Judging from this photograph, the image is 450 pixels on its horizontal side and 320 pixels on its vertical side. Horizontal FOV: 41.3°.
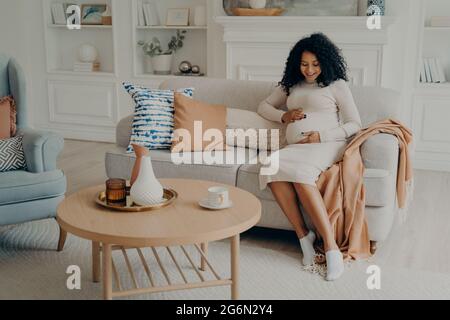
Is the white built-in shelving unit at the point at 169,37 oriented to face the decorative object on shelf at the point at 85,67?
no

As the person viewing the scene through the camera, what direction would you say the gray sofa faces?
facing the viewer and to the left of the viewer

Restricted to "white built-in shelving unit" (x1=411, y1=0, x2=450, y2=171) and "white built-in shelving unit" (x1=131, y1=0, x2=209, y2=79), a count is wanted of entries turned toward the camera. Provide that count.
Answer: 2

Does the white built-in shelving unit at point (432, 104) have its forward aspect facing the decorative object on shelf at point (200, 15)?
no

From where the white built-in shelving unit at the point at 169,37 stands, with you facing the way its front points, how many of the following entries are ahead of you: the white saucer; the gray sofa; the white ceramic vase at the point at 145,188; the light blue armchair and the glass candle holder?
5

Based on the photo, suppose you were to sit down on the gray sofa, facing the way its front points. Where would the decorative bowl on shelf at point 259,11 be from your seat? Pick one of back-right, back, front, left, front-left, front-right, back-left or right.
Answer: back-right

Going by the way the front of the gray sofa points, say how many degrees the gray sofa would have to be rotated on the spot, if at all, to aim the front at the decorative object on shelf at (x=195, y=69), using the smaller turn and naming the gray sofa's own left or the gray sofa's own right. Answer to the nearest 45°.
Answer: approximately 135° to the gray sofa's own right

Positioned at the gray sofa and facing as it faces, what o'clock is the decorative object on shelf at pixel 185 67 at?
The decorative object on shelf is roughly at 4 o'clock from the gray sofa.

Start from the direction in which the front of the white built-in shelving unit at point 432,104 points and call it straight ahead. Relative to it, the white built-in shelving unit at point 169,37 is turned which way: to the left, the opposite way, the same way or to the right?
the same way

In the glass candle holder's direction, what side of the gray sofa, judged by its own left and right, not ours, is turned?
front

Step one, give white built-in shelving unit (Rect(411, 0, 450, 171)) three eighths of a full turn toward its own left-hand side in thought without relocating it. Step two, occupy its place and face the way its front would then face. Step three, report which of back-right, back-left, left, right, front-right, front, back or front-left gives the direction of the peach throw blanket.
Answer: back-right

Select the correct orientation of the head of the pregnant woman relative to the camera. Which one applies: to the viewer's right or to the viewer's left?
to the viewer's left

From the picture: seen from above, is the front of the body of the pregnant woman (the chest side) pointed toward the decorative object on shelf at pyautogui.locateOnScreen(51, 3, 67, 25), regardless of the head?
no

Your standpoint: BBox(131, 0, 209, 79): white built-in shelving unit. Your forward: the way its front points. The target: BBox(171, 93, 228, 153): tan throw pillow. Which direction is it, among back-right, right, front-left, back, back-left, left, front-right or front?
front

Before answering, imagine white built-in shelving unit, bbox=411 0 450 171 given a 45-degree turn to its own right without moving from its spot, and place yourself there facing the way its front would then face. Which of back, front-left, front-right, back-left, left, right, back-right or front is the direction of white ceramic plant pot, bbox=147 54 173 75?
front-right

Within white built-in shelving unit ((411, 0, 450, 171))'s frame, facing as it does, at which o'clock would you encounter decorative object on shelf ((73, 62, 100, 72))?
The decorative object on shelf is roughly at 3 o'clock from the white built-in shelving unit.

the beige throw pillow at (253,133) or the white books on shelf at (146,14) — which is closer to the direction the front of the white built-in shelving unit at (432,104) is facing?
the beige throw pillow

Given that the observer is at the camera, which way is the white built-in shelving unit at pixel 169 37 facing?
facing the viewer

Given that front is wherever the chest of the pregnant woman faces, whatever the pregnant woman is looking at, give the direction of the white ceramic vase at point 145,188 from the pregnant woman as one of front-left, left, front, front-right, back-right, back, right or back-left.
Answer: front

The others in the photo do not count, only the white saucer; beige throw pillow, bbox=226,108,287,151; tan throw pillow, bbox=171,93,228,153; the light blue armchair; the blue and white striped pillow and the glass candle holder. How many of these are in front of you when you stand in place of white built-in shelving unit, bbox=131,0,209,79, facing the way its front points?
6

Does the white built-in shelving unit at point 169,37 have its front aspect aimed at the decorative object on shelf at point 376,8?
no

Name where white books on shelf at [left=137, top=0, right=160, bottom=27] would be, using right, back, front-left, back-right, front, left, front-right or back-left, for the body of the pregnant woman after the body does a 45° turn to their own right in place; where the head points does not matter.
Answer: front-right

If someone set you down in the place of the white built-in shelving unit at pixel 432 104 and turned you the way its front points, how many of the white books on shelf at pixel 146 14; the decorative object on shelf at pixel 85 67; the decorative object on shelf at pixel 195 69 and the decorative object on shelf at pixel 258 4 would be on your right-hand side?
4
